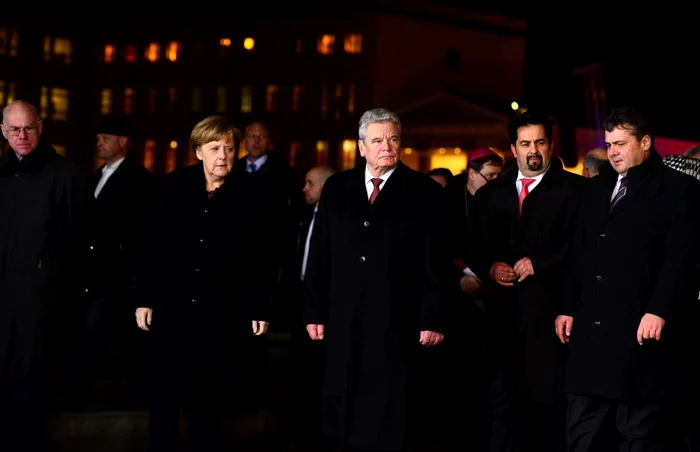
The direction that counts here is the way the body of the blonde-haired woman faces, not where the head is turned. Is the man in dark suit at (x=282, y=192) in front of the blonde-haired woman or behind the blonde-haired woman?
behind

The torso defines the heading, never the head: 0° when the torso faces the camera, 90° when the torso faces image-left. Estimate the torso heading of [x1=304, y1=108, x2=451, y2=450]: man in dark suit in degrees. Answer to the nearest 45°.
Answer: approximately 0°

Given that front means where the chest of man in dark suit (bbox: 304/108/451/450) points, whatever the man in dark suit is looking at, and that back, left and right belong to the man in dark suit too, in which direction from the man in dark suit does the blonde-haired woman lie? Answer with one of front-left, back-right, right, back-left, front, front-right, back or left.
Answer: right

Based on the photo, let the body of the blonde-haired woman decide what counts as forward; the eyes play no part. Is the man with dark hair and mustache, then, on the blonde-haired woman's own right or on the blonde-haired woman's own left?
on the blonde-haired woman's own left

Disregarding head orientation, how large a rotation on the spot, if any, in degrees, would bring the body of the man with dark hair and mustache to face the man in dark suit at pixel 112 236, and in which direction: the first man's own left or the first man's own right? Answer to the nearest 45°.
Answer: approximately 90° to the first man's own right

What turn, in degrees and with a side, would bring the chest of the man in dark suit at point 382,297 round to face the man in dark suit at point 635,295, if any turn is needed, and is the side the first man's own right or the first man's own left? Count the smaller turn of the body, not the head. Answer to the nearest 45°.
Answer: approximately 90° to the first man's own left

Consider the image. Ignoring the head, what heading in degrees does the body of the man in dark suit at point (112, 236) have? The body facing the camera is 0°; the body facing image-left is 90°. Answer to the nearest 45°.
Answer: approximately 45°
